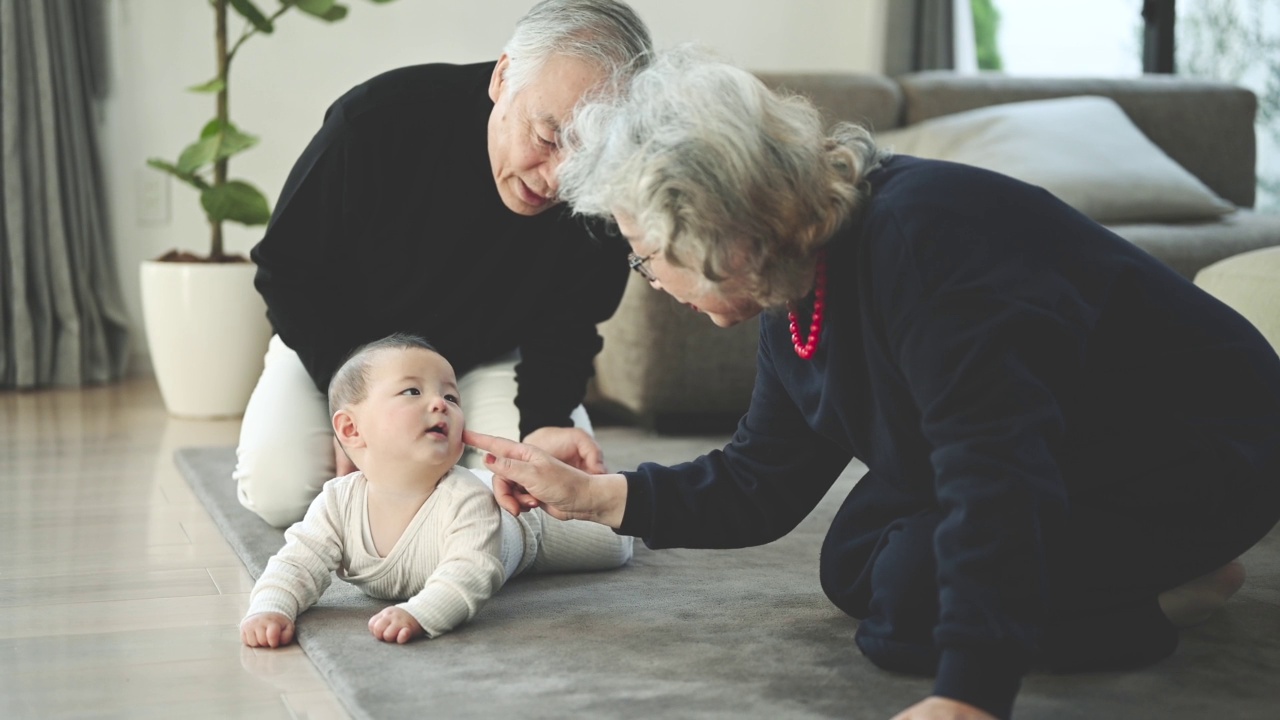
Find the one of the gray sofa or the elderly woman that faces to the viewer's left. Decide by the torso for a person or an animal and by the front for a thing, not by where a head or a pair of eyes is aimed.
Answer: the elderly woman

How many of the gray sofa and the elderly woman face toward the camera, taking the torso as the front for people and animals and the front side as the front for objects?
1

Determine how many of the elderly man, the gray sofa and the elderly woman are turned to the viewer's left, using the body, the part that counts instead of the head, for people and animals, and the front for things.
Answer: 1

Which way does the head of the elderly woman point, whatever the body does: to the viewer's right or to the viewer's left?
to the viewer's left

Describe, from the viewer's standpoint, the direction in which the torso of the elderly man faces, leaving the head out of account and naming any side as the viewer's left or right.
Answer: facing the viewer and to the right of the viewer

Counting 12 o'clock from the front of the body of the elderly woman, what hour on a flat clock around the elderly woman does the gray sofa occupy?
The gray sofa is roughly at 3 o'clock from the elderly woman.

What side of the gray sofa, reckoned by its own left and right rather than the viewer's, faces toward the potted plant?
right

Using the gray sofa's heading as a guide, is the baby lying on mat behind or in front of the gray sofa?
in front

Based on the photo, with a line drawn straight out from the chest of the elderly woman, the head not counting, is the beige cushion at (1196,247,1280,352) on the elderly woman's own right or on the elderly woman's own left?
on the elderly woman's own right

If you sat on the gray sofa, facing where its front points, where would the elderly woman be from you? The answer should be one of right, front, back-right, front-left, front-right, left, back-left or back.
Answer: front

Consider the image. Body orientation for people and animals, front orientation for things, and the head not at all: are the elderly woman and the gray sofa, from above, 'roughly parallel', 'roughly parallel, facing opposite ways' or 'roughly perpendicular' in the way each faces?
roughly perpendicular

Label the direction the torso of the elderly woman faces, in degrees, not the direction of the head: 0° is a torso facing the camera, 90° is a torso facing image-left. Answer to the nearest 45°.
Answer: approximately 90°

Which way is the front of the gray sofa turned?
toward the camera

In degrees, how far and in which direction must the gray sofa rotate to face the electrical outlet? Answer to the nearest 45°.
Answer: approximately 90° to its right
